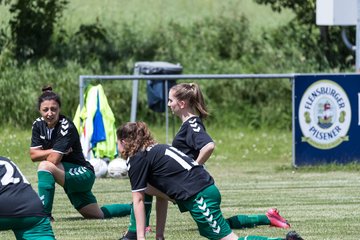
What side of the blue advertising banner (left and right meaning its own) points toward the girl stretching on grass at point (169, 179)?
front

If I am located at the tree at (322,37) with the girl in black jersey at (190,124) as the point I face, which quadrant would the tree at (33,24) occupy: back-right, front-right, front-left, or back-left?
front-right

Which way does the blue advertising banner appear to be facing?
toward the camera

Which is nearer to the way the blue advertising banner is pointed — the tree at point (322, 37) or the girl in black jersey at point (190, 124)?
the girl in black jersey

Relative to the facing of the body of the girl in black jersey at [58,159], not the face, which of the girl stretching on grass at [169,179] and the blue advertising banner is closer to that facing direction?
the girl stretching on grass

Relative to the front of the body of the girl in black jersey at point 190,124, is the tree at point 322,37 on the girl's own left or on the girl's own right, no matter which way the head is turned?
on the girl's own right

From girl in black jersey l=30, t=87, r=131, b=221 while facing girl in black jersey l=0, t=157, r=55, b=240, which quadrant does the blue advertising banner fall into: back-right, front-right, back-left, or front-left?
back-left

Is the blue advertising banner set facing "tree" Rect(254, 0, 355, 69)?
no

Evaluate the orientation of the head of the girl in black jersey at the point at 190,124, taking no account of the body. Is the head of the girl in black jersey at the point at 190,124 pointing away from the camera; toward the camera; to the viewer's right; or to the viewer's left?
to the viewer's left

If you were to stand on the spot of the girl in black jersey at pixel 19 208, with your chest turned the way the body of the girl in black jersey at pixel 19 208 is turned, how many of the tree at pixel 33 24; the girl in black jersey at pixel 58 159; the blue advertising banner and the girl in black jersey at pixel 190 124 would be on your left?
0

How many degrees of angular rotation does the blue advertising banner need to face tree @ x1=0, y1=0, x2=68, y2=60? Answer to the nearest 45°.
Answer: approximately 135° to its right

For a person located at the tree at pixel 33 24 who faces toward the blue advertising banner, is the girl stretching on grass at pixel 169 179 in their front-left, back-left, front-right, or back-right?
front-right

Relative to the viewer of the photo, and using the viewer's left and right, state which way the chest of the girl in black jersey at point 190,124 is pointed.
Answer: facing to the left of the viewer

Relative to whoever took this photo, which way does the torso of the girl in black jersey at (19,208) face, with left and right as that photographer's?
facing away from the viewer and to the left of the viewer
